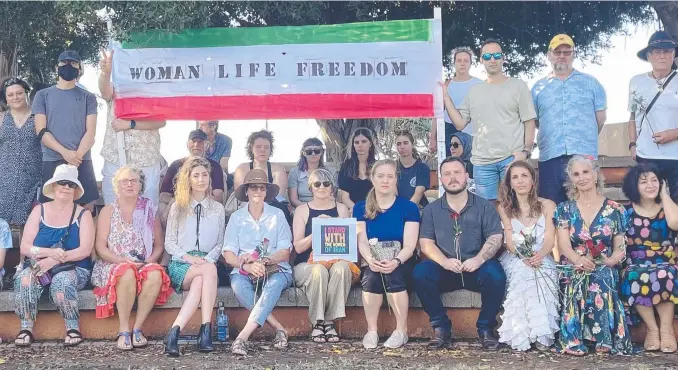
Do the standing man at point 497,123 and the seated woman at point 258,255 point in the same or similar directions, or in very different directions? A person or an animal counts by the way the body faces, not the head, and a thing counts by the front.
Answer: same or similar directions

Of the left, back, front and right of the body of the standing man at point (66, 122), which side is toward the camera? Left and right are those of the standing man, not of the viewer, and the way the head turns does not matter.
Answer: front

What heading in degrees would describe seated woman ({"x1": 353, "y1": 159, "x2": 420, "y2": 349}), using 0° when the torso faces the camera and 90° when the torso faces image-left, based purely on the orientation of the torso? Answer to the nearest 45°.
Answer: approximately 0°

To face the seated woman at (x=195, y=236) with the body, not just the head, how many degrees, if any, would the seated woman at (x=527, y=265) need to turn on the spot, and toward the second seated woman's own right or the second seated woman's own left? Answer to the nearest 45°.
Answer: approximately 90° to the second seated woman's own right

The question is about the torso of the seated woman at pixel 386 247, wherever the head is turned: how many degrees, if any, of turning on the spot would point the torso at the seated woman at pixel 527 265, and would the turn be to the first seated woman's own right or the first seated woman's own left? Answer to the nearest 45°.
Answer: approximately 90° to the first seated woman's own left

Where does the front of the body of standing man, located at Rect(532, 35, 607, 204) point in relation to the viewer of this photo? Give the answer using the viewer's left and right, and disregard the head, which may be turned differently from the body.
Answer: facing the viewer

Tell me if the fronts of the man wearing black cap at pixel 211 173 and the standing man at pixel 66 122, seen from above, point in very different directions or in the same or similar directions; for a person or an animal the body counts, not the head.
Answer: same or similar directions

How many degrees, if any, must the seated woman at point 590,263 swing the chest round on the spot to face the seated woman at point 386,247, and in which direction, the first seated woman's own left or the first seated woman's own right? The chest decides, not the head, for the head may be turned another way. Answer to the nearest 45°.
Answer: approximately 90° to the first seated woman's own right

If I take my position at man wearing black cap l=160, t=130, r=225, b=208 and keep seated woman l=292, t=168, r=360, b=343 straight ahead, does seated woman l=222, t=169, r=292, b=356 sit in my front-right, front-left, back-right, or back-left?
front-right

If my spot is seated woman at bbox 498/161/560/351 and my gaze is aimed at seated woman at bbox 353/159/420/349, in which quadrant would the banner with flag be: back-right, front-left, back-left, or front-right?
front-right

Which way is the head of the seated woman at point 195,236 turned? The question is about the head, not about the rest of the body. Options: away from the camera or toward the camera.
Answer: toward the camera

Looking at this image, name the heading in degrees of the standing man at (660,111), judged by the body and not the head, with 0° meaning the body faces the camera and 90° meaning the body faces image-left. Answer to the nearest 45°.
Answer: approximately 0°

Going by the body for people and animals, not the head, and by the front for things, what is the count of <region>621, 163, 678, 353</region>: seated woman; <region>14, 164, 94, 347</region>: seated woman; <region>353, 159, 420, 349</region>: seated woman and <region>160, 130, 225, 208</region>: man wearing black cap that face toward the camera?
4

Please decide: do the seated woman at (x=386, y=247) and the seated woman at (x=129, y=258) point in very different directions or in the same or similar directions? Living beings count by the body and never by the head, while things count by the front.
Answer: same or similar directions

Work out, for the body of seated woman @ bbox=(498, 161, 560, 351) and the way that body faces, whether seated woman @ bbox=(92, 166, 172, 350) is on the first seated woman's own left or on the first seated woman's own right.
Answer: on the first seated woman's own right

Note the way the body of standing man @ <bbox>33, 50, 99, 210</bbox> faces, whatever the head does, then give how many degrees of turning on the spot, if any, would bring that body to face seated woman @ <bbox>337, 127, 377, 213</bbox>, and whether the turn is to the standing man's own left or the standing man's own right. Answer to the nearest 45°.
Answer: approximately 90° to the standing man's own left

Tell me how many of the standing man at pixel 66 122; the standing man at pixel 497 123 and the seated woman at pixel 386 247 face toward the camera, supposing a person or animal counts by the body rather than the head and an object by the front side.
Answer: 3

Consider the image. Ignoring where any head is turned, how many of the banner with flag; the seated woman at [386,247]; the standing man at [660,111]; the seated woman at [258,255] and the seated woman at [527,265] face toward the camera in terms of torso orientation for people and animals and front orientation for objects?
5
